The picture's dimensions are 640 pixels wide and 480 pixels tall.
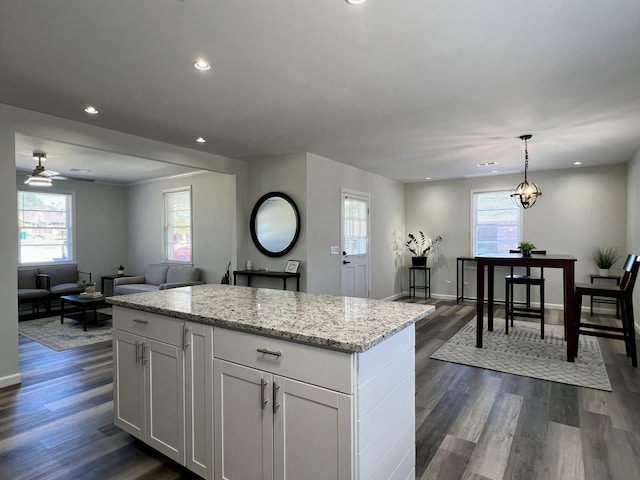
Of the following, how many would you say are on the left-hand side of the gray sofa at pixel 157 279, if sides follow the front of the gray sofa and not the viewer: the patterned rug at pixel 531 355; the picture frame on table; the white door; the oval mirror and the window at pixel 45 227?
4

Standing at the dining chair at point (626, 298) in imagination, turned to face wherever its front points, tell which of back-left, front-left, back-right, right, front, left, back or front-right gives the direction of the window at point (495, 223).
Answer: front-right

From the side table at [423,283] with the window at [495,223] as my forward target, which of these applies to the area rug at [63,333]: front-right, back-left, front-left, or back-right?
back-right

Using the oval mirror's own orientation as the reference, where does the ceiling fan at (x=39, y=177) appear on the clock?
The ceiling fan is roughly at 3 o'clock from the oval mirror.

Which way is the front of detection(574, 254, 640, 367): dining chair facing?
to the viewer's left

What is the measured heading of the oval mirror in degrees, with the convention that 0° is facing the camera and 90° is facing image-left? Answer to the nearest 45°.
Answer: approximately 0°

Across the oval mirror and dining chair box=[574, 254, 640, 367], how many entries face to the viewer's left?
1

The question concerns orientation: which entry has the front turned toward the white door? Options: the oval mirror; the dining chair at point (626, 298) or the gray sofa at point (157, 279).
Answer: the dining chair

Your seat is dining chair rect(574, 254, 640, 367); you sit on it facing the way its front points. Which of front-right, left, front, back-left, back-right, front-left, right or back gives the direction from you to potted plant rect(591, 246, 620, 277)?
right

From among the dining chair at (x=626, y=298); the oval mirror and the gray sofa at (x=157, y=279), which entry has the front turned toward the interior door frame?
the dining chair

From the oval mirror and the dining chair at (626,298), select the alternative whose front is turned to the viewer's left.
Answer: the dining chair
